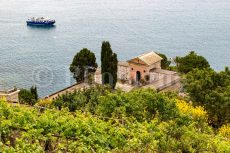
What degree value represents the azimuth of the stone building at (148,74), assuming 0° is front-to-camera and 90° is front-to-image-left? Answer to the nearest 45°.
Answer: approximately 45°

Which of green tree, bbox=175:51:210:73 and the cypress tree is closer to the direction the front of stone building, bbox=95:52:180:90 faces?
the cypress tree

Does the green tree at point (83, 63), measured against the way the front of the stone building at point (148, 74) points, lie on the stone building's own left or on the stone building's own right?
on the stone building's own right

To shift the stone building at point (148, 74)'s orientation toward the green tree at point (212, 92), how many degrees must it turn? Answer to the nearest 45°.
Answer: approximately 45° to its left
